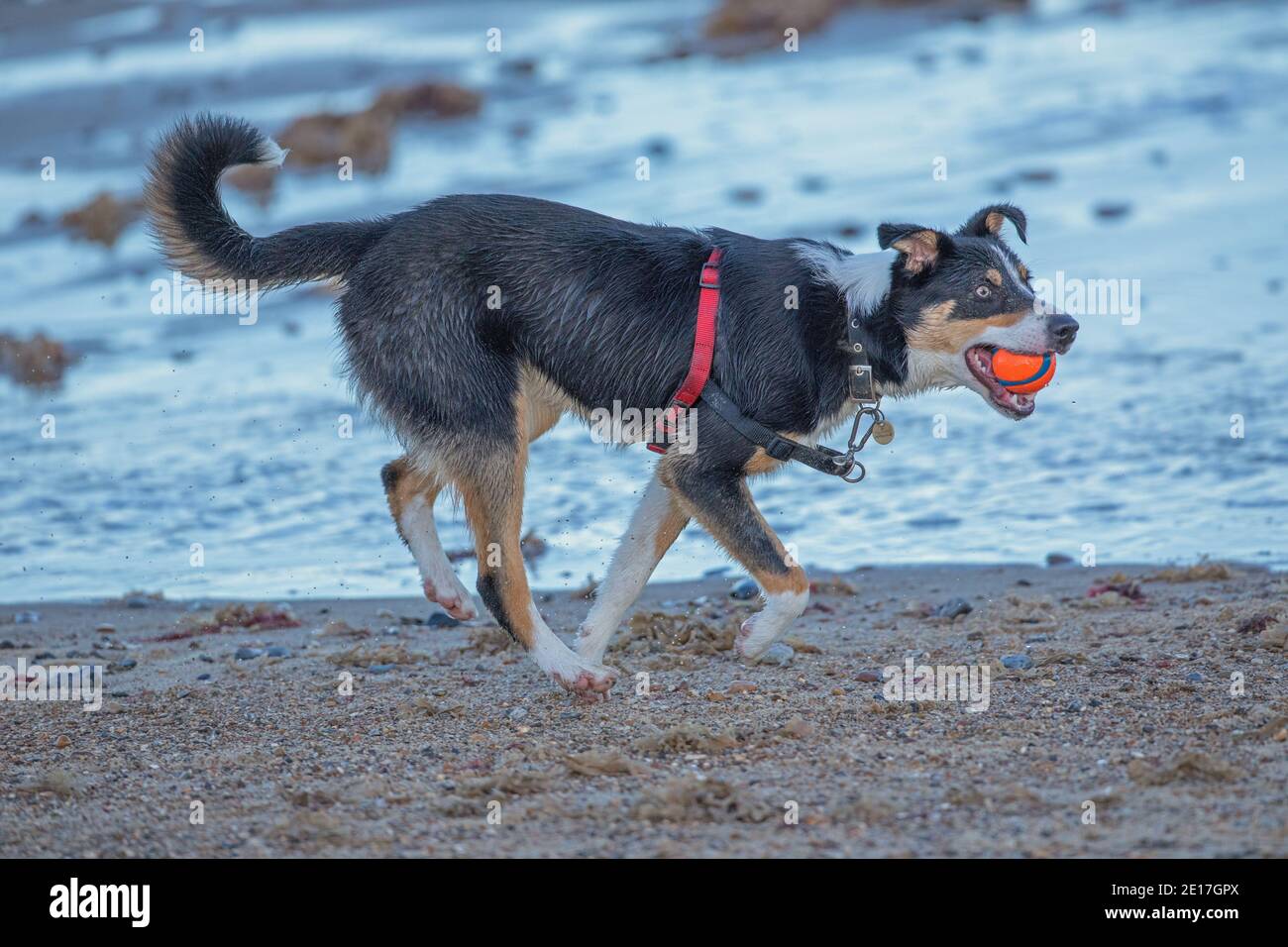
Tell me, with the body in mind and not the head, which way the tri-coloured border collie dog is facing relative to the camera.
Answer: to the viewer's right
